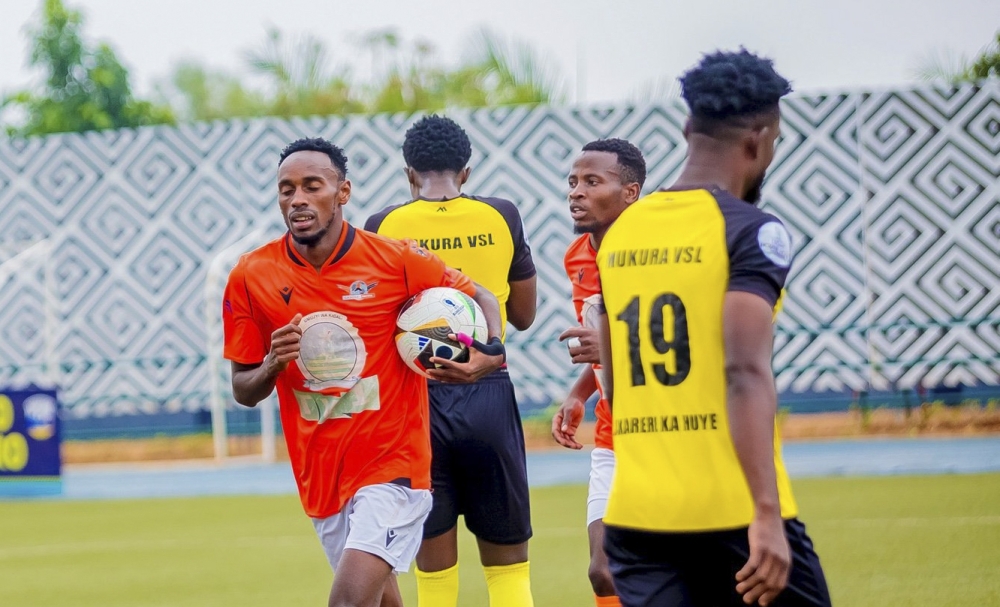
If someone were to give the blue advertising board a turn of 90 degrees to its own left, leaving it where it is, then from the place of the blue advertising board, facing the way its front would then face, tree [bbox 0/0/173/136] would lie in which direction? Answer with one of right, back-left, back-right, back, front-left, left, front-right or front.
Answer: left

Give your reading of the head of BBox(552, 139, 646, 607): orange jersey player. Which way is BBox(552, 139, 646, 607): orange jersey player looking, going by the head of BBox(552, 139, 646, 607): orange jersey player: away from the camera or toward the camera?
toward the camera

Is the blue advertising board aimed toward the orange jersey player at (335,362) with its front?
yes

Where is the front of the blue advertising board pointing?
toward the camera

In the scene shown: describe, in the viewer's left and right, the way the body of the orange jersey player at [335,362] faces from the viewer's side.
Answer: facing the viewer

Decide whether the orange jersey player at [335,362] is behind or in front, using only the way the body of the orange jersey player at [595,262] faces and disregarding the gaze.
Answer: in front

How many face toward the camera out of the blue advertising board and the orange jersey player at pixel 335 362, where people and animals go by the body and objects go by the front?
2

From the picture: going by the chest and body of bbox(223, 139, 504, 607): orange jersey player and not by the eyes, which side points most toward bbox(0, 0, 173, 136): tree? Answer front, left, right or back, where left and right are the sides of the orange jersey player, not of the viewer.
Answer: back

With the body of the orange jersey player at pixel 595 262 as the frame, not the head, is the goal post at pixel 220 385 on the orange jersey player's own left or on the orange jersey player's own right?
on the orange jersey player's own right

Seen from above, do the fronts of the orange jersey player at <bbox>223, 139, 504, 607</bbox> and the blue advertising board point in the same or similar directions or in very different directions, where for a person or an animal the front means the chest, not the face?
same or similar directions

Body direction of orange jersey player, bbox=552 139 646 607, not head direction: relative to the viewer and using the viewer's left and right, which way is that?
facing the viewer and to the left of the viewer
